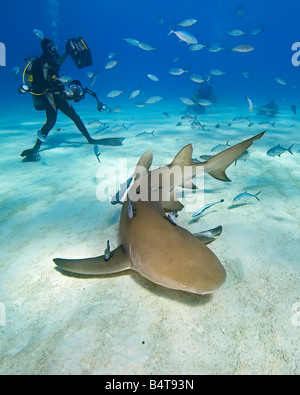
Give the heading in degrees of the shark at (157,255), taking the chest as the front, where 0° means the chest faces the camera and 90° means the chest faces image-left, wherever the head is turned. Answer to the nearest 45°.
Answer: approximately 315°

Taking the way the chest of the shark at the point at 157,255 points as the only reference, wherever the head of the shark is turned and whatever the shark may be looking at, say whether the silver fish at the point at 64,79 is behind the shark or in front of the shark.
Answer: behind

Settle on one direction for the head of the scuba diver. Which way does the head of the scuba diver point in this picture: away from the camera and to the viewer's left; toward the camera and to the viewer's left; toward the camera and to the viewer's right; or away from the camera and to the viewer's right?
toward the camera and to the viewer's right

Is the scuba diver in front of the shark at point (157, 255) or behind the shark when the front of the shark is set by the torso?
behind
